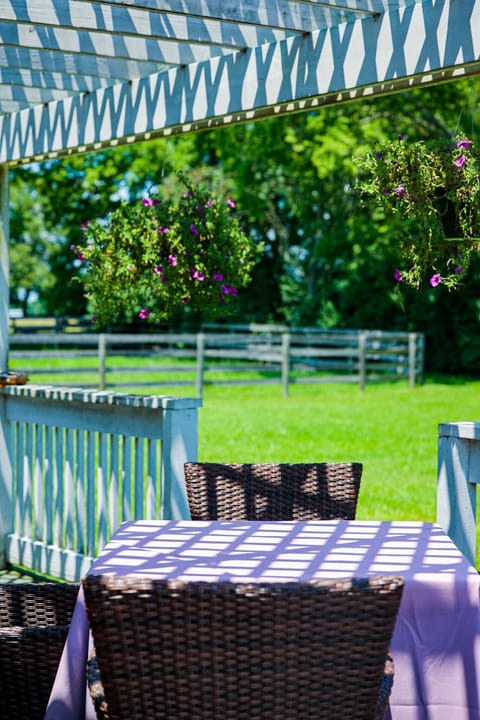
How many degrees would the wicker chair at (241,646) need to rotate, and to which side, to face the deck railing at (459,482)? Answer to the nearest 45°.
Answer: approximately 45° to its right

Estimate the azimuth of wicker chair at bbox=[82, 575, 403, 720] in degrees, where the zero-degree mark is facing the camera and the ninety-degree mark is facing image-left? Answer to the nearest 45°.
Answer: approximately 180°

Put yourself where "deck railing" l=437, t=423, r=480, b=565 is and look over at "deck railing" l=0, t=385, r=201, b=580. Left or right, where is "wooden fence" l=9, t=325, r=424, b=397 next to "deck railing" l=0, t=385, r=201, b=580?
right

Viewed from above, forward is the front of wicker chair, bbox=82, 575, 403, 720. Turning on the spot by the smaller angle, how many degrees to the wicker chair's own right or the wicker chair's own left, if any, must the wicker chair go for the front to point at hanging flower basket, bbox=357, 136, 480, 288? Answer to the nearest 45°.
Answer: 0° — it already faces it

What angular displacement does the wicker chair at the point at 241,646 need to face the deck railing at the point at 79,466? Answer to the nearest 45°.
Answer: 0° — it already faces it

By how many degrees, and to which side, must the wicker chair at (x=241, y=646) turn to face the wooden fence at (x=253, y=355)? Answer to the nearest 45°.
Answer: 0° — it already faces it

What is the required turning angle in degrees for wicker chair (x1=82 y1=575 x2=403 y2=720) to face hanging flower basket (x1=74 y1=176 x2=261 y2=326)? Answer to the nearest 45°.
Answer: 0° — it already faces it
